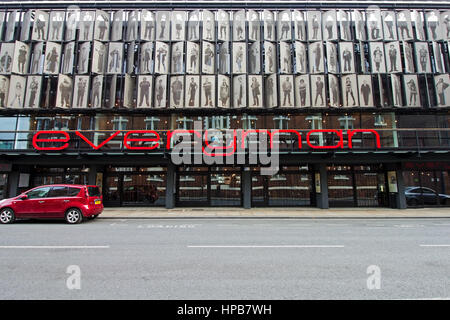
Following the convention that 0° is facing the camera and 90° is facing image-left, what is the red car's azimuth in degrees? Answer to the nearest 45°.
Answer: approximately 90°

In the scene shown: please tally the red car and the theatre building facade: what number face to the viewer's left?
1

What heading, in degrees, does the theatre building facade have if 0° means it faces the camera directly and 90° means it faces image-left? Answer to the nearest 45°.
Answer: approximately 0°

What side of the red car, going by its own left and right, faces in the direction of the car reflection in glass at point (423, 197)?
back
